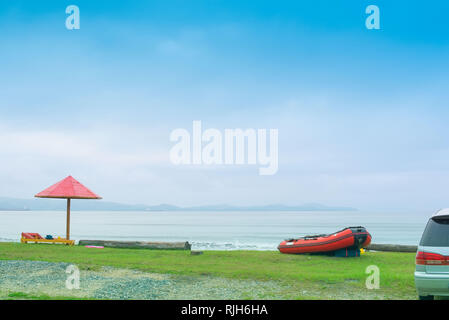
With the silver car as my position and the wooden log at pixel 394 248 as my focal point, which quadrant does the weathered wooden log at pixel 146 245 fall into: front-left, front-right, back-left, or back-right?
front-left

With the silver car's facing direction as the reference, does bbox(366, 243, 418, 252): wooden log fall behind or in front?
in front

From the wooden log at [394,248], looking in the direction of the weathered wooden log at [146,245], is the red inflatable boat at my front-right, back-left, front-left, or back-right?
front-left

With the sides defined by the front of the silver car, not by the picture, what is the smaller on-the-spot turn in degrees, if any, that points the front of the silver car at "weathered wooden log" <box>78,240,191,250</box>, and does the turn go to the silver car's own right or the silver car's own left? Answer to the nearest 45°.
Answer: approximately 45° to the silver car's own left

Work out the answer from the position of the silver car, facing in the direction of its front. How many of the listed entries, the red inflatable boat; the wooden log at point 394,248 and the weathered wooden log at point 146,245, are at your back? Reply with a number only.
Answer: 0

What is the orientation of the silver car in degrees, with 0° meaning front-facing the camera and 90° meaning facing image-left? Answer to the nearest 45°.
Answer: approximately 180°

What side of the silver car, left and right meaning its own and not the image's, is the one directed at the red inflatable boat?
front
